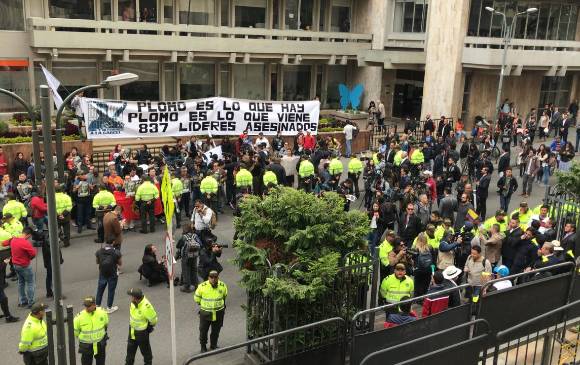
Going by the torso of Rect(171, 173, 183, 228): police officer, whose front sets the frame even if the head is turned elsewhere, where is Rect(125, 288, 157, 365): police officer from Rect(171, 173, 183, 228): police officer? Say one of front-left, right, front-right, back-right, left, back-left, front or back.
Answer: back

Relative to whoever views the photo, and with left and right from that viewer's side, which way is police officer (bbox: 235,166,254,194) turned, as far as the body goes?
facing away from the viewer

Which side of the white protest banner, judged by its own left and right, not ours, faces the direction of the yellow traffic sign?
front

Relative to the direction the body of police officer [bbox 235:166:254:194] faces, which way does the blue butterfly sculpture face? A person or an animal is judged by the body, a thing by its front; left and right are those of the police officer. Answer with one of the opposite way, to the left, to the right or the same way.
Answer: the opposite way

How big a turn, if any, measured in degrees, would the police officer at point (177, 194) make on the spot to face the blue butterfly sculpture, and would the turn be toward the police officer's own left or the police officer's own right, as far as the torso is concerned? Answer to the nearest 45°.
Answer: approximately 45° to the police officer's own right

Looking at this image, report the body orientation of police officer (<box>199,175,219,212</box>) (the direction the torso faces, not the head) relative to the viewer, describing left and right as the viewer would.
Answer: facing away from the viewer

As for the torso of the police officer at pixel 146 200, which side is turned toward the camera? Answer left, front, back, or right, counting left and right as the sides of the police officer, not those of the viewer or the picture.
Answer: back

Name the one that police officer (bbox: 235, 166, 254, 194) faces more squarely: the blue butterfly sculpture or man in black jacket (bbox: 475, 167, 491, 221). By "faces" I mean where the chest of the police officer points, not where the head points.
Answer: the blue butterfly sculpture

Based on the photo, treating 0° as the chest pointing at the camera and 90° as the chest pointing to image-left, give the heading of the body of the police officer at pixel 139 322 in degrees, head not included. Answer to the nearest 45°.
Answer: approximately 45°

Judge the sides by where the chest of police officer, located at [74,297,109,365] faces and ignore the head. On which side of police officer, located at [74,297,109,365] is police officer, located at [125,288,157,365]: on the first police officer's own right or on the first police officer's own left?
on the first police officer's own left

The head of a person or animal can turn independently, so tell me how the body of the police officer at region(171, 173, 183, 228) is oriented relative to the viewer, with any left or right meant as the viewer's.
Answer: facing away from the viewer

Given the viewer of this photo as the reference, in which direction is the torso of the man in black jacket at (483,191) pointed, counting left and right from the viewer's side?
facing to the left of the viewer

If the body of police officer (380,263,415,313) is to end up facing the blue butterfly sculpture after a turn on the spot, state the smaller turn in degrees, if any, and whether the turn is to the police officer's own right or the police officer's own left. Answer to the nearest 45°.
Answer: approximately 180°

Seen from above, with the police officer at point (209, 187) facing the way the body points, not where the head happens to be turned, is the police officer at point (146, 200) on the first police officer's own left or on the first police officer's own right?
on the first police officer's own left
